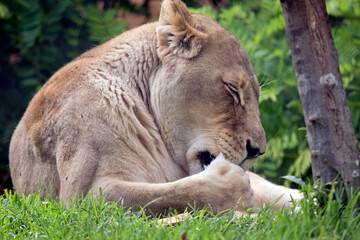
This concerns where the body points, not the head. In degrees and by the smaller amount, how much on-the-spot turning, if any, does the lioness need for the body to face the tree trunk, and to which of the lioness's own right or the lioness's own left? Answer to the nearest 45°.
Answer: approximately 45° to the lioness's own left

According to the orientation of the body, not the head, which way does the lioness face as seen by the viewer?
to the viewer's right
